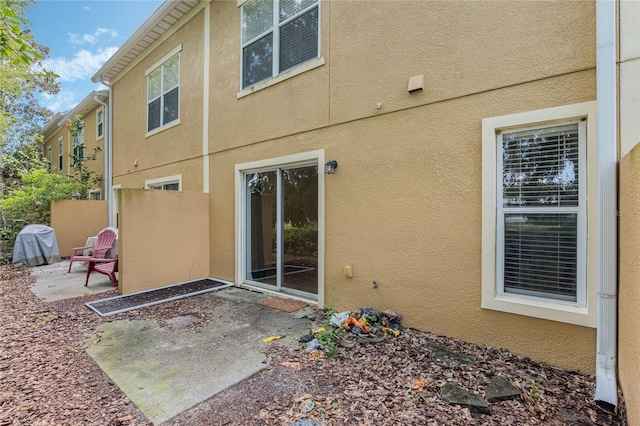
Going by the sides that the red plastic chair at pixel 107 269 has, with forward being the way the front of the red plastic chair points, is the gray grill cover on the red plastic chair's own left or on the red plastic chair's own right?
on the red plastic chair's own right

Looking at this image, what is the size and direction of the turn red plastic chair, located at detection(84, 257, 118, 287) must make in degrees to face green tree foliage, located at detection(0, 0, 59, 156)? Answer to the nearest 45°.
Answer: approximately 90° to its right
